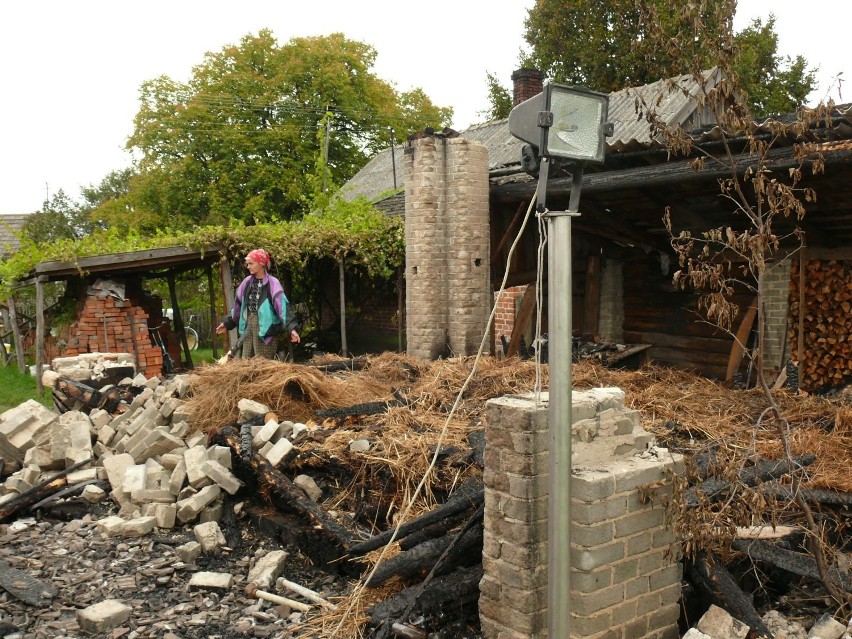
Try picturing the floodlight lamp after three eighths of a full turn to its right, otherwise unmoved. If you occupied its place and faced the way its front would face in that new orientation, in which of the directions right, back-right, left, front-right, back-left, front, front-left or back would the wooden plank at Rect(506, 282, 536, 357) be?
right

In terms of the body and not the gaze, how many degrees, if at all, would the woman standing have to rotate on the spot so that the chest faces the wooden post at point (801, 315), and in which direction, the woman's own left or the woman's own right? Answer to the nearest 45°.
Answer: approximately 135° to the woman's own left

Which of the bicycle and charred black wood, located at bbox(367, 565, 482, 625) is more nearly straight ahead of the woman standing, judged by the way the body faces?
the charred black wood

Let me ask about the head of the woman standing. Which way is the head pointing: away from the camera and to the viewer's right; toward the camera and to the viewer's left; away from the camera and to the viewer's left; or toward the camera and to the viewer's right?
toward the camera and to the viewer's left

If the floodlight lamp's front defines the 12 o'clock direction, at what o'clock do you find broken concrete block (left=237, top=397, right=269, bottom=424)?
The broken concrete block is roughly at 6 o'clock from the floodlight lamp.

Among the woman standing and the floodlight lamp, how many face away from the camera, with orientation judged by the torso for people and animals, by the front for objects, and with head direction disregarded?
0

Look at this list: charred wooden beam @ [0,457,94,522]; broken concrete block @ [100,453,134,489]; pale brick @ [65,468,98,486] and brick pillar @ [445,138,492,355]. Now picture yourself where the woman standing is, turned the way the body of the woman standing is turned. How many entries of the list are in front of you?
3

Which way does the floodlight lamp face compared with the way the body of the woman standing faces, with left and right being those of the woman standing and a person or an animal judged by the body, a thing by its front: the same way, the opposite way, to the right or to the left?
to the left

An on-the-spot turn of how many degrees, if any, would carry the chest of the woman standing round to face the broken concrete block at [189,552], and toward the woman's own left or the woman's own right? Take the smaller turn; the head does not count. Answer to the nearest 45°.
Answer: approximately 45° to the woman's own left

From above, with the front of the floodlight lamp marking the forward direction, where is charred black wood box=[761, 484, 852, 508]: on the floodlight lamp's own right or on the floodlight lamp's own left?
on the floodlight lamp's own left

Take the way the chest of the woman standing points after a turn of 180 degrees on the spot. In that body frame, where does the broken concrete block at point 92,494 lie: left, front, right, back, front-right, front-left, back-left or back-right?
back

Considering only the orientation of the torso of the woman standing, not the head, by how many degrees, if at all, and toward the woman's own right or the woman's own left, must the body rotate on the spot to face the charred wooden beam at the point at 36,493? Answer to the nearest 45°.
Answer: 0° — they already face it

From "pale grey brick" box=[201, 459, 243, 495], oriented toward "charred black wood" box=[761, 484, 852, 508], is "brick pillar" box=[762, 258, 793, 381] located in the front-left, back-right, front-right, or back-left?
front-left

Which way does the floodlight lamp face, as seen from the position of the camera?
facing the viewer and to the right of the viewer

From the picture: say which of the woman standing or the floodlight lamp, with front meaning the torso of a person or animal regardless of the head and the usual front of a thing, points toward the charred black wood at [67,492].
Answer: the woman standing
